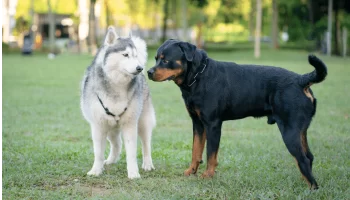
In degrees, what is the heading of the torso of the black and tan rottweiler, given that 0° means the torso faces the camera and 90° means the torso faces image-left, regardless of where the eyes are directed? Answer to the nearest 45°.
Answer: approximately 90°
